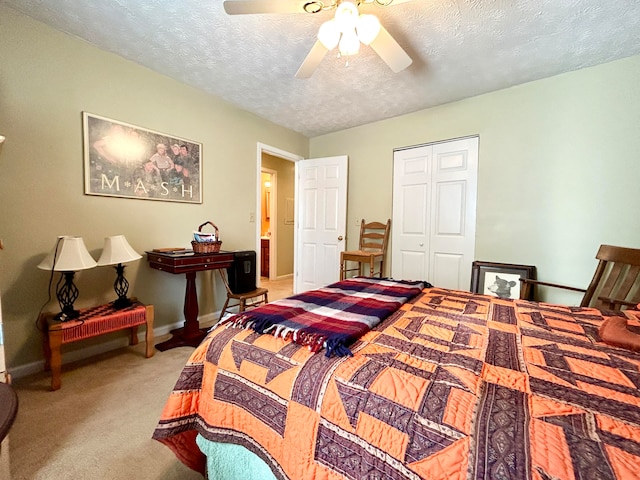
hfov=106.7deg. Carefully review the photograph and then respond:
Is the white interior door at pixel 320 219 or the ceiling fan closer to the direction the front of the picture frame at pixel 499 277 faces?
the ceiling fan

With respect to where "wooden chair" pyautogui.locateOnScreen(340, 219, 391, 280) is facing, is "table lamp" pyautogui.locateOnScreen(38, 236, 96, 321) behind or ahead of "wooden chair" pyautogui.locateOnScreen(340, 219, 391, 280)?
ahead

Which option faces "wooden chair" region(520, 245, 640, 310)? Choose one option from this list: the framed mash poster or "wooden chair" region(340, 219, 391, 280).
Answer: the framed mash poster

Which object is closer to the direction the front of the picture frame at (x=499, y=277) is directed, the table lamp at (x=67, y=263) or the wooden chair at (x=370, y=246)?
the table lamp

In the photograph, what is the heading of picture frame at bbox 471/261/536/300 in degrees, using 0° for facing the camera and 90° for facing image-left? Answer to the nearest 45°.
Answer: approximately 0°

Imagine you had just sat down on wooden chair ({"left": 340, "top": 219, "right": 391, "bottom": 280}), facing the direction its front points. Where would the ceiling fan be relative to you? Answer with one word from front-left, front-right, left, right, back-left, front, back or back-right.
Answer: front-left

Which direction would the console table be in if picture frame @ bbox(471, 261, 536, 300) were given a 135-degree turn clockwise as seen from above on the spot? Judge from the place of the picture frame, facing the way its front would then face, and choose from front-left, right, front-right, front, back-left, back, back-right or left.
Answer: left

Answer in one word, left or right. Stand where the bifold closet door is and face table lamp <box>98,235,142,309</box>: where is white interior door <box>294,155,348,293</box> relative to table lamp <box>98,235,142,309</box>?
right

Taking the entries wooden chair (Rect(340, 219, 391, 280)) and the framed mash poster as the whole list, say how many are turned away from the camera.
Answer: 0

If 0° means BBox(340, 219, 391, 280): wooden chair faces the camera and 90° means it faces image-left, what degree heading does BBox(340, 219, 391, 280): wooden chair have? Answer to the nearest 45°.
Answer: approximately 45°
